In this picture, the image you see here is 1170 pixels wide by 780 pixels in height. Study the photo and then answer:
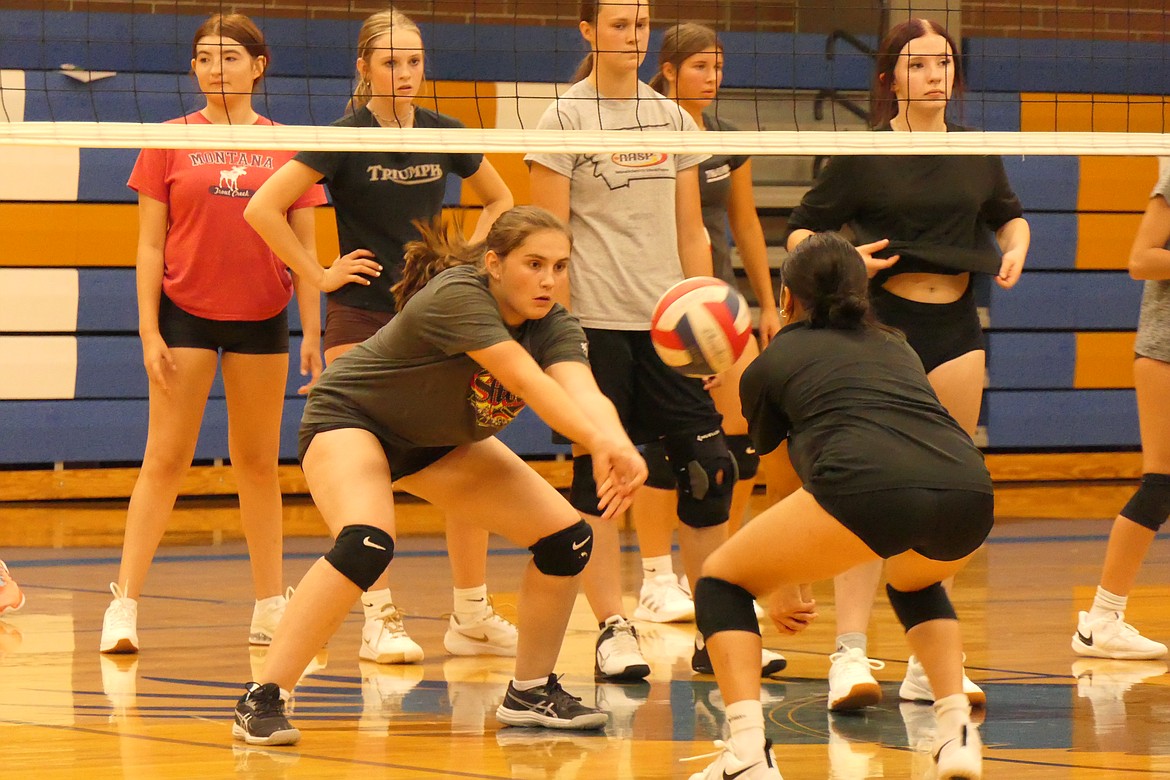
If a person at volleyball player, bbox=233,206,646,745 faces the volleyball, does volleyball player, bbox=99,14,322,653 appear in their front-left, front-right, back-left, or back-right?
back-left

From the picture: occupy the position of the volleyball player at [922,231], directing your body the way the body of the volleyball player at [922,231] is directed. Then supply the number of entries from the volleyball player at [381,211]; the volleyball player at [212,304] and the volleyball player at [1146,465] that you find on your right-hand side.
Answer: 2

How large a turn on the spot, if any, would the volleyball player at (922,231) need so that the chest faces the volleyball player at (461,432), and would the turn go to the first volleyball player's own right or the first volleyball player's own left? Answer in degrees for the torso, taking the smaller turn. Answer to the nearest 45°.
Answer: approximately 45° to the first volleyball player's own right

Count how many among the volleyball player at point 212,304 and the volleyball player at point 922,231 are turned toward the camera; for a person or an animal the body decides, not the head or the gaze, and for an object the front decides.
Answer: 2

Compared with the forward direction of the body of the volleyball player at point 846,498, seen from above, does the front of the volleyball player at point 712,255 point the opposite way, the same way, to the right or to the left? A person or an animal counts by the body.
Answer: the opposite way

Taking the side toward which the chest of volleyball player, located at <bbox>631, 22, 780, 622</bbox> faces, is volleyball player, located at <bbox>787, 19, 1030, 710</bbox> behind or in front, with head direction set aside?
in front

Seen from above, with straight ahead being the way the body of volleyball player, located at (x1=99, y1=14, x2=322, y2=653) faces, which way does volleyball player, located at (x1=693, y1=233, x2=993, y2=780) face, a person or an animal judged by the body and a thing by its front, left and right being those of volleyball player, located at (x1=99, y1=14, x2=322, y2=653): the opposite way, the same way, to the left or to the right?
the opposite way

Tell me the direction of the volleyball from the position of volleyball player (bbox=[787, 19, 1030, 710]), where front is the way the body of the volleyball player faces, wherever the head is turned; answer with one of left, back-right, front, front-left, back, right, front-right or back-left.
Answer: front-right

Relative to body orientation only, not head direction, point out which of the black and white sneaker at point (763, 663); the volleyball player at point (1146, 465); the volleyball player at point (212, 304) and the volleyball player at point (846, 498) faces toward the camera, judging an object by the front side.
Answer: the volleyball player at point (212, 304)

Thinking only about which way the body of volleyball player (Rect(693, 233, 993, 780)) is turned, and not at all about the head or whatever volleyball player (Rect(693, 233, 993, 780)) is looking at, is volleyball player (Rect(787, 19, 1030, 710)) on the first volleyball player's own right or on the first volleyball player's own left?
on the first volleyball player's own right
